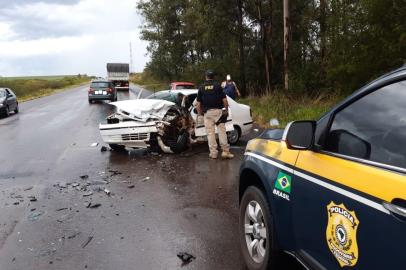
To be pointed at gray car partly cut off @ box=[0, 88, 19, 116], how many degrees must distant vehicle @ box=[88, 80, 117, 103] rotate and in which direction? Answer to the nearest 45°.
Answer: approximately 135° to its left

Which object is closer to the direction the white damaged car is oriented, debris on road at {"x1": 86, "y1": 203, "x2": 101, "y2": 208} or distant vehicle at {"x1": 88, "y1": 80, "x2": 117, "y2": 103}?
the debris on road

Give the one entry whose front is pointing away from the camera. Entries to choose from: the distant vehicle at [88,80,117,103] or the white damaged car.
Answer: the distant vehicle

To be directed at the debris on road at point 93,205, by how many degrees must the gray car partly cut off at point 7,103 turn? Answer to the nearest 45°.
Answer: approximately 45° to its left

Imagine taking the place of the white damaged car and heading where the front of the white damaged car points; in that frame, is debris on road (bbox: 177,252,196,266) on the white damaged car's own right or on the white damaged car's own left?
on the white damaged car's own left

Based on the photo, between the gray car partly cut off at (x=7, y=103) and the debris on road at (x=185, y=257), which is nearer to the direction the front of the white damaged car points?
the debris on road

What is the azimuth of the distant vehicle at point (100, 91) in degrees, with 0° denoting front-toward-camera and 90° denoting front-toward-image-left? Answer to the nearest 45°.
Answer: approximately 180°

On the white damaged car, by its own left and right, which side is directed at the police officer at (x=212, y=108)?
left
